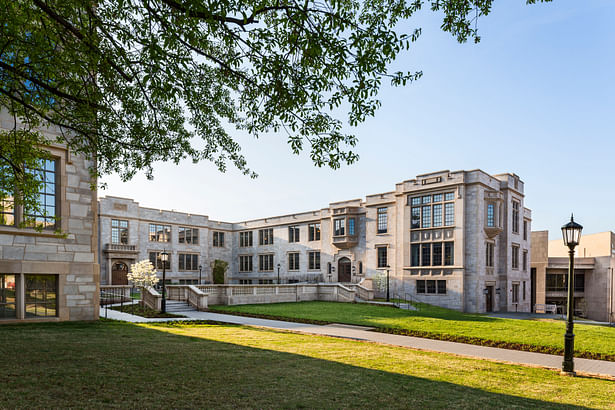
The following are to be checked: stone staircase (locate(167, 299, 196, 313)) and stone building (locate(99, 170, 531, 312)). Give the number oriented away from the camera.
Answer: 0

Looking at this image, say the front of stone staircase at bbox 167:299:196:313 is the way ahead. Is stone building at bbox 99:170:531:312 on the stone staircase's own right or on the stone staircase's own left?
on the stone staircase's own left

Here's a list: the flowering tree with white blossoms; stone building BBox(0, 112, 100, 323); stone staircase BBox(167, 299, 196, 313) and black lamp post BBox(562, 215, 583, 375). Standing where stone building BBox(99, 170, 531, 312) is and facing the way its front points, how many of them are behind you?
0

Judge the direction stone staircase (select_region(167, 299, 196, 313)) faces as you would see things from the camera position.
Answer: facing the viewer and to the right of the viewer

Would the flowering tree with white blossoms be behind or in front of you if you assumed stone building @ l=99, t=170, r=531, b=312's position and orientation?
in front

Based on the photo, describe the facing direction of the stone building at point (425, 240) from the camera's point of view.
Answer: facing the viewer and to the left of the viewer

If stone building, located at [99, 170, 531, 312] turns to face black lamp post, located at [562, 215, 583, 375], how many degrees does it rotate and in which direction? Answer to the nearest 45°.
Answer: approximately 45° to its left

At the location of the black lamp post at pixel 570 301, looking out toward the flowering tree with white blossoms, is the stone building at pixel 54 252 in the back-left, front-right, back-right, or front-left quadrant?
front-left

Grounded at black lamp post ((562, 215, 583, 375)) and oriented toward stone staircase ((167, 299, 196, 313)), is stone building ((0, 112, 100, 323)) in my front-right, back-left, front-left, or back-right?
front-left
